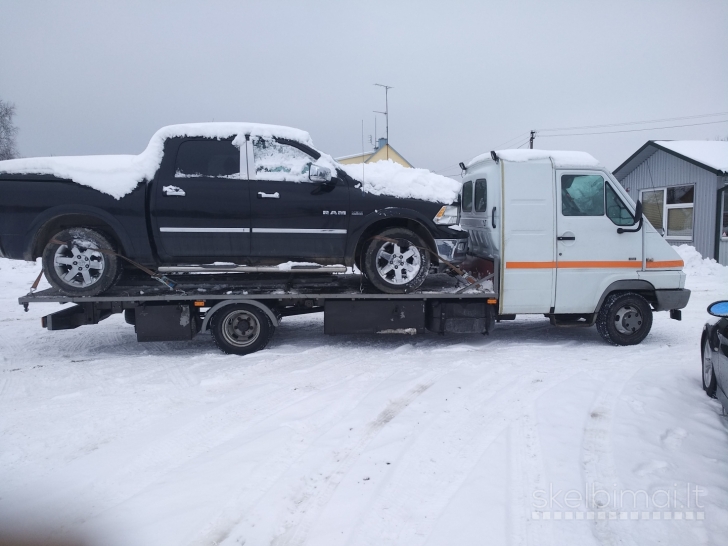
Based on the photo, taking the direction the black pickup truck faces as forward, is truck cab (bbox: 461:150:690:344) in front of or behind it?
in front

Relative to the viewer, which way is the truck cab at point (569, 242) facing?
to the viewer's right

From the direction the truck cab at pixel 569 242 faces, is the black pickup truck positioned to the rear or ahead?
to the rear

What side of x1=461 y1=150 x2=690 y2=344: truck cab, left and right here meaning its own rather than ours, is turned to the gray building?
left

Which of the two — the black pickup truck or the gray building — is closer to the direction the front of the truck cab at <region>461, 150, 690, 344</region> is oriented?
the gray building

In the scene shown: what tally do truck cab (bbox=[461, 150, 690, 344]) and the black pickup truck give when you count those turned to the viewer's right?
2

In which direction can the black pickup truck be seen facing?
to the viewer's right

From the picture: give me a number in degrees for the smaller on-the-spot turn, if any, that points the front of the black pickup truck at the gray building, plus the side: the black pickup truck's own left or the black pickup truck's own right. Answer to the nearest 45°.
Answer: approximately 45° to the black pickup truck's own left
